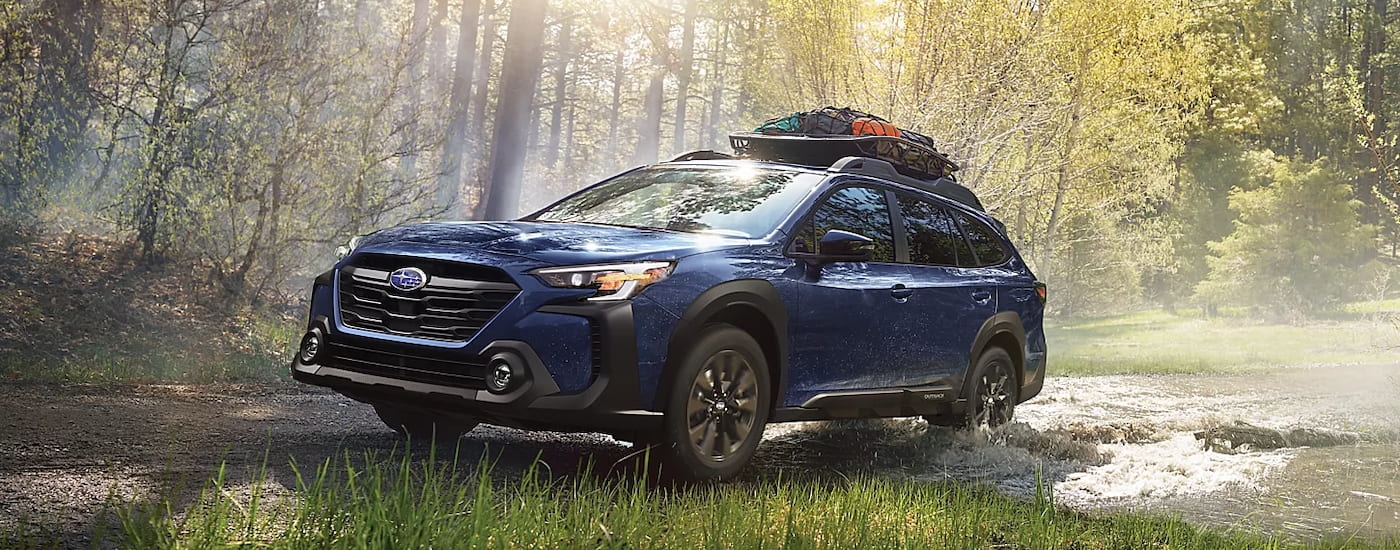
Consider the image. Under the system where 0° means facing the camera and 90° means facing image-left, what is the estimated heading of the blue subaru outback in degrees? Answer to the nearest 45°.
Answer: approximately 45°

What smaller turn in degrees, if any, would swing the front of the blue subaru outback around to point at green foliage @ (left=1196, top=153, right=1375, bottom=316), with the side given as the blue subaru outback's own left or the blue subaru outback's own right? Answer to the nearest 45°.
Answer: approximately 180°
